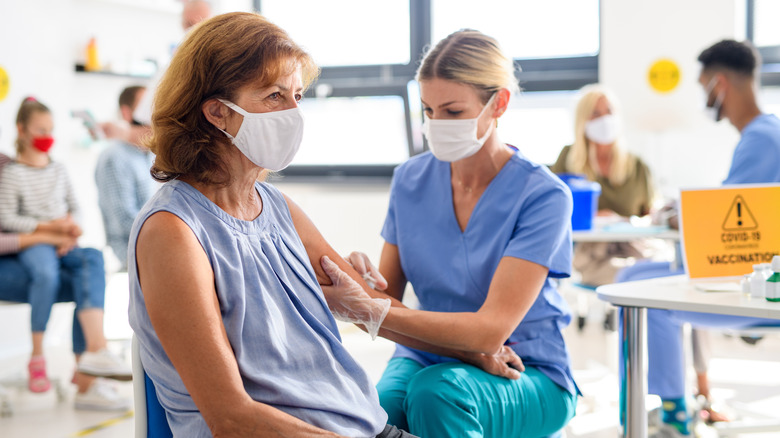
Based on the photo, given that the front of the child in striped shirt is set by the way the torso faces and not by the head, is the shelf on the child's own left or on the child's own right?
on the child's own left

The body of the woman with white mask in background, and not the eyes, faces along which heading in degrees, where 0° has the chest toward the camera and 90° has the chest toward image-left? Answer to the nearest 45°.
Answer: approximately 315°

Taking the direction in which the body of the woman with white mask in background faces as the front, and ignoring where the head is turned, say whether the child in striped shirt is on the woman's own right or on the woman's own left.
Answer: on the woman's own right

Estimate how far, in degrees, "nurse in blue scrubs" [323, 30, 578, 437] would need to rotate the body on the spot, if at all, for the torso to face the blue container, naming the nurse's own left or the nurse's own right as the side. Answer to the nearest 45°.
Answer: approximately 135° to the nurse's own right
